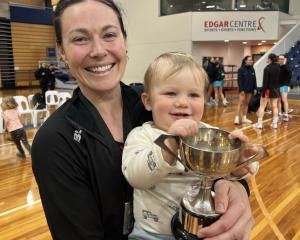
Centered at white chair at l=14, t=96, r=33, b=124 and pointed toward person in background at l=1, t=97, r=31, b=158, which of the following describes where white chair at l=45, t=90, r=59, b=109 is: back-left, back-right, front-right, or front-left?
back-left

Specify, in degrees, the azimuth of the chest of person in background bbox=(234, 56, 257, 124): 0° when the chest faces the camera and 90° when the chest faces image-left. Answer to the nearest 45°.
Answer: approximately 315°

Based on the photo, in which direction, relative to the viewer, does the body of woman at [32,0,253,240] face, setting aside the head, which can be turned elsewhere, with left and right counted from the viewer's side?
facing the viewer and to the right of the viewer

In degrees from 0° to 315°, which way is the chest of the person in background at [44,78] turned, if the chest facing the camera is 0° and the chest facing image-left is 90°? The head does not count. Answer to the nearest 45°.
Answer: approximately 0°

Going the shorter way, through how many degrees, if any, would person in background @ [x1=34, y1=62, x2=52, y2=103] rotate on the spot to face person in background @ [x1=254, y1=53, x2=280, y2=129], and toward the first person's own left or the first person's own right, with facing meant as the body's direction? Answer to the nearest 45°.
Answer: approximately 45° to the first person's own left

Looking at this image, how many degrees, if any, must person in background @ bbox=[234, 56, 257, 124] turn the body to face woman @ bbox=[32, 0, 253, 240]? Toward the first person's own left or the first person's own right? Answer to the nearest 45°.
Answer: approximately 45° to the first person's own right

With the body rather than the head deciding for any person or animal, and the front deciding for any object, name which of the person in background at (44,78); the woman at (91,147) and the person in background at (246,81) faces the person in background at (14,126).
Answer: the person in background at (44,78)

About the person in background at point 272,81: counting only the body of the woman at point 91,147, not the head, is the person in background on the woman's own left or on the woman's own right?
on the woman's own left

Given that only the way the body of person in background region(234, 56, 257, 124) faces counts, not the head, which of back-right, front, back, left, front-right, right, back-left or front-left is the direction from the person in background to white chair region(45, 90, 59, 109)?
back-right

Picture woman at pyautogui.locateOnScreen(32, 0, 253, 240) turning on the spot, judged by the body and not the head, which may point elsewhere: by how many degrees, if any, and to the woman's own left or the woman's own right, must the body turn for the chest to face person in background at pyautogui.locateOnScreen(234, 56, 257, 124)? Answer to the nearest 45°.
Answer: approximately 135° to the woman's own left
